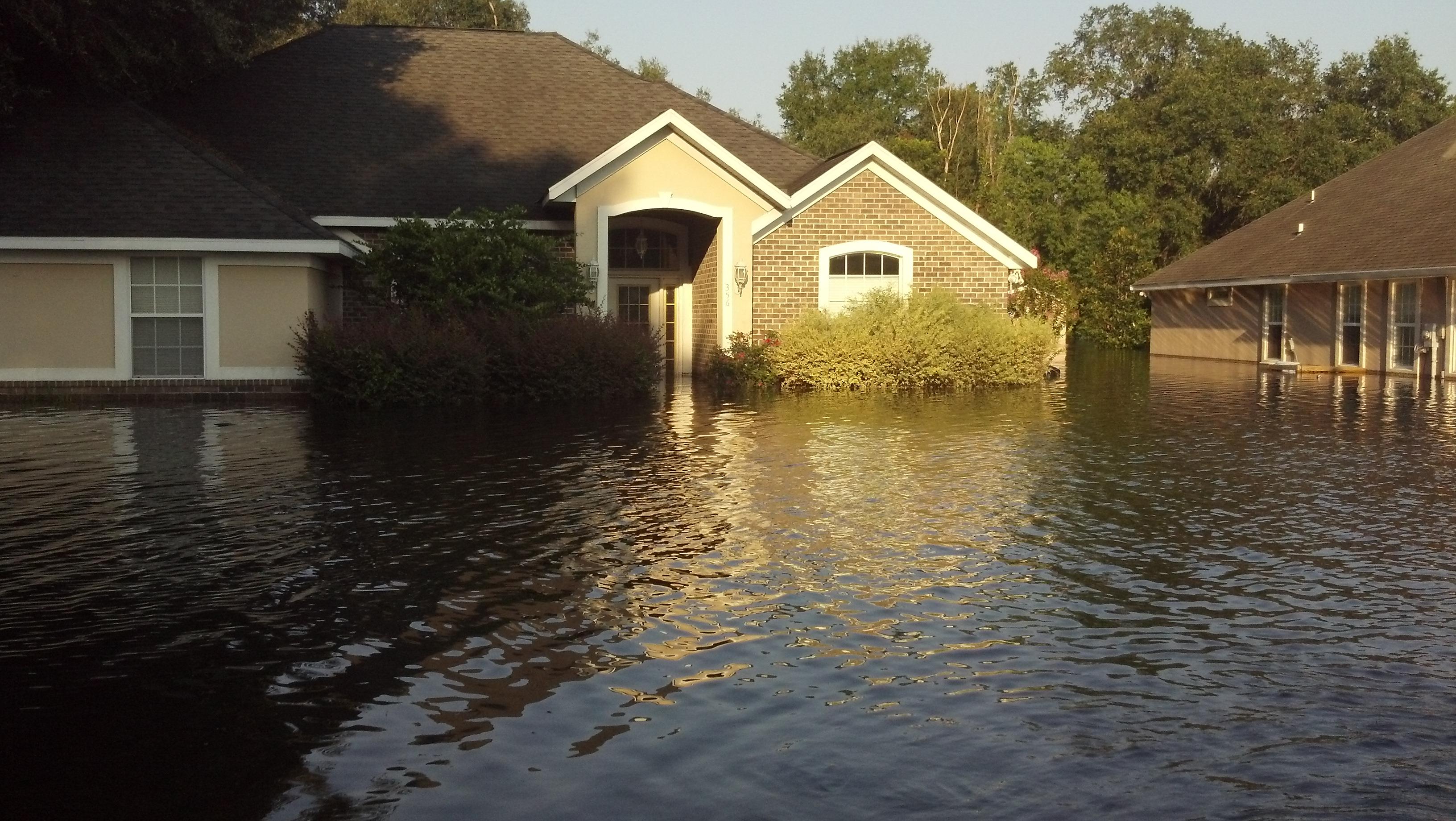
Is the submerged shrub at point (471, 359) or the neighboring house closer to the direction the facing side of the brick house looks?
the submerged shrub

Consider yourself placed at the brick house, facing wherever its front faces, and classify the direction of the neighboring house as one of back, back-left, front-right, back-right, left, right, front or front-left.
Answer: left

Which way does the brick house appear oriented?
toward the camera

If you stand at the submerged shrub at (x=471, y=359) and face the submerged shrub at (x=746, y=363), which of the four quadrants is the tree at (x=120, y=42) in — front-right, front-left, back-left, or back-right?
back-left

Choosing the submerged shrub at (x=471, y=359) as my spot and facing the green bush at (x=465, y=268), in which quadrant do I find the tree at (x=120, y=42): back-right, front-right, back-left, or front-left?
front-left

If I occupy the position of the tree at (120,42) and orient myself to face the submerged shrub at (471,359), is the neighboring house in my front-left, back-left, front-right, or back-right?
front-left
